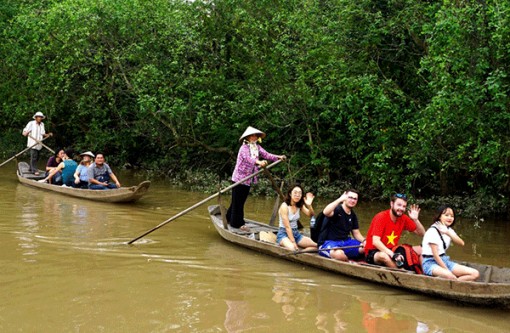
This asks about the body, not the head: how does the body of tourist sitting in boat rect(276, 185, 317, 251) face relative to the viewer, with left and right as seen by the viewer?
facing the viewer and to the right of the viewer

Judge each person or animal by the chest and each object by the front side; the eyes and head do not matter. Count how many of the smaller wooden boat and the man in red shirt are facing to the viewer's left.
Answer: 0

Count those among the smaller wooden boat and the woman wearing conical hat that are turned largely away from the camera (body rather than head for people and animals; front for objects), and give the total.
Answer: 0

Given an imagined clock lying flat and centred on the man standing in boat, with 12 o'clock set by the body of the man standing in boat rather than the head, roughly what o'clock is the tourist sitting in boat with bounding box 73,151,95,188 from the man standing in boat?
The tourist sitting in boat is roughly at 1 o'clock from the man standing in boat.

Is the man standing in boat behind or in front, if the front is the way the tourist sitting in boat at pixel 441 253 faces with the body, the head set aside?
behind

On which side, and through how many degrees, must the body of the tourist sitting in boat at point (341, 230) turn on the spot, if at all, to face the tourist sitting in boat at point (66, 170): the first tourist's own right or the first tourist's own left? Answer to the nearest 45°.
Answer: approximately 180°

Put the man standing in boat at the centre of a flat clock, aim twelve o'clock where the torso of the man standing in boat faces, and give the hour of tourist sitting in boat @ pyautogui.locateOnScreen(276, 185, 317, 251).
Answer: The tourist sitting in boat is roughly at 1 o'clock from the man standing in boat.

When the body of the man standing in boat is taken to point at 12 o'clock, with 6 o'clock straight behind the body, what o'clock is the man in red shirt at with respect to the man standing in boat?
The man in red shirt is roughly at 1 o'clock from the man standing in boat.
